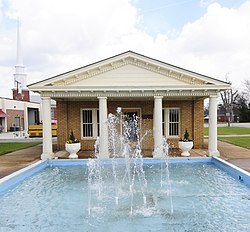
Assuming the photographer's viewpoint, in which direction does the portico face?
facing the viewer

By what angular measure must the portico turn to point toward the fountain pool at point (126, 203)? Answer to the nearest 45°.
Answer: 0° — it already faces it
